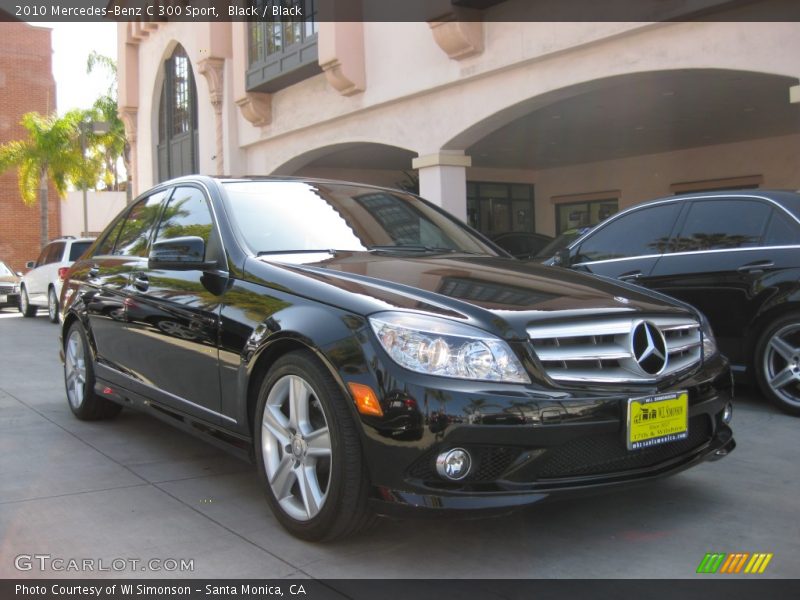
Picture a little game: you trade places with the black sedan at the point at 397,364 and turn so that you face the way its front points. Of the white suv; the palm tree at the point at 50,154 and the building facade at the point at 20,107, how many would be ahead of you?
0

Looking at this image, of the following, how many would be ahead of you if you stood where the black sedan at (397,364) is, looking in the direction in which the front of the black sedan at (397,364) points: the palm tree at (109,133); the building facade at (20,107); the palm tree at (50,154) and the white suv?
0

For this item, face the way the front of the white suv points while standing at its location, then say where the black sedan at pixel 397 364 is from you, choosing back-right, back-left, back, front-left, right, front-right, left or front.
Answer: back-left

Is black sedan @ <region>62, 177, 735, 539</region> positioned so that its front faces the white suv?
no

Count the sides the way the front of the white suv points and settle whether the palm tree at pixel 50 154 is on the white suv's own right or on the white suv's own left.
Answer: on the white suv's own right

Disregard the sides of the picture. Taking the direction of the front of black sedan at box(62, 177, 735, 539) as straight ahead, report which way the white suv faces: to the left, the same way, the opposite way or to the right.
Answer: the opposite way

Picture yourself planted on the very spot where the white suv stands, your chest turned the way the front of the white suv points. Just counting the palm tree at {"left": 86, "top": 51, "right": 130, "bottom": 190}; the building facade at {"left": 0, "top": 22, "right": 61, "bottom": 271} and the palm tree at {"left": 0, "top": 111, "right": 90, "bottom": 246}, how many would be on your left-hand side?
0

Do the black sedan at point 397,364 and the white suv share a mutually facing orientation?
no

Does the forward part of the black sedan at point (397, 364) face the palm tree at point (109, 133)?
no

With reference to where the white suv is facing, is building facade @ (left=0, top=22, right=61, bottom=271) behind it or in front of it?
in front

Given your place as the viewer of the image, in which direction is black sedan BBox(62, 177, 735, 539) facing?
facing the viewer and to the right of the viewer

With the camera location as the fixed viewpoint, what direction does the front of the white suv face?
facing away from the viewer and to the left of the viewer

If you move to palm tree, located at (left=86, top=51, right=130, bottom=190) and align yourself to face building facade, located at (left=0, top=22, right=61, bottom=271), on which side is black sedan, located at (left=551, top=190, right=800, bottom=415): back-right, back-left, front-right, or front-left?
back-left
